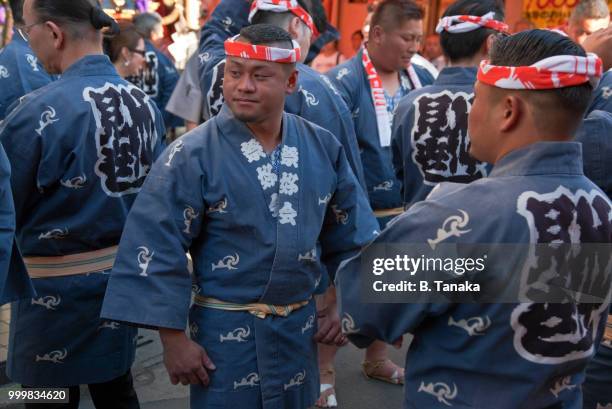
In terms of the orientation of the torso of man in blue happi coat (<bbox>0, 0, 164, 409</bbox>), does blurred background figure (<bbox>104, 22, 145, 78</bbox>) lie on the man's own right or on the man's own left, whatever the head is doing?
on the man's own right

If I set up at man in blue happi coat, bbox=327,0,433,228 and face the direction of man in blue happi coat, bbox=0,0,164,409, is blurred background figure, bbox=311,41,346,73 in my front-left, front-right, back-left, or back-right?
back-right

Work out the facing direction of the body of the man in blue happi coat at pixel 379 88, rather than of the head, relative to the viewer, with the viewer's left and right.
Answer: facing the viewer and to the right of the viewer

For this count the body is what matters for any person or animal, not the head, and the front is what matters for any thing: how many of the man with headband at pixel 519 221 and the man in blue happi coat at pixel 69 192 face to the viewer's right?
0

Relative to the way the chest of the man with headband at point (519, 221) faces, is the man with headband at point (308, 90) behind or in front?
in front

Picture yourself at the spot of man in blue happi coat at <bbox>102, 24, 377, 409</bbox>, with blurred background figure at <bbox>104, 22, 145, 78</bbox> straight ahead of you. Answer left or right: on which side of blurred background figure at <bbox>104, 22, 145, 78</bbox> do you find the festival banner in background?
right

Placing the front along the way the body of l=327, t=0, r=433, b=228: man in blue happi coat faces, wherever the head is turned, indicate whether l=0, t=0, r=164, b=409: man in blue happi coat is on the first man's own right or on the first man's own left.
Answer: on the first man's own right
